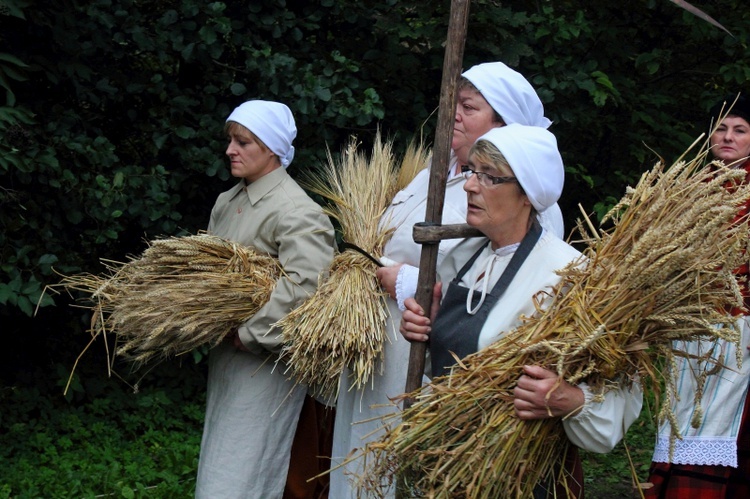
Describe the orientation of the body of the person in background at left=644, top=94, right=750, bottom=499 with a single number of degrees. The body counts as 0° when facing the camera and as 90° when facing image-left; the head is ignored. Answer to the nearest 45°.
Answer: approximately 45°

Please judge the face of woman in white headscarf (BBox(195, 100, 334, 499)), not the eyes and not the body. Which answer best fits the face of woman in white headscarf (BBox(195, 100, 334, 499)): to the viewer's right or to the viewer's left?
to the viewer's left

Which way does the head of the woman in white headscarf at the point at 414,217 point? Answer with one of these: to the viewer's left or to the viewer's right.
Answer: to the viewer's left

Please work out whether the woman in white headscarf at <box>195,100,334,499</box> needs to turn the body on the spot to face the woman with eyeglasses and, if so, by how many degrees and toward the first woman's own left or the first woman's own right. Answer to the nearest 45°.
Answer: approximately 90° to the first woman's own left
